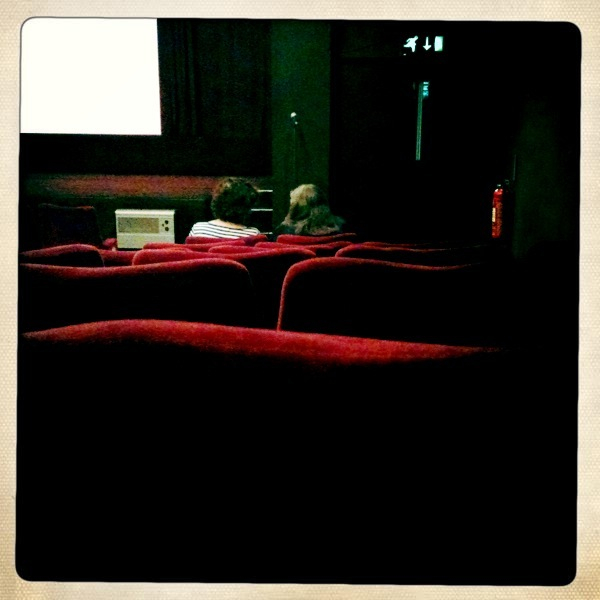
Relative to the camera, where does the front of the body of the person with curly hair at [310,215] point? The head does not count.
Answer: away from the camera

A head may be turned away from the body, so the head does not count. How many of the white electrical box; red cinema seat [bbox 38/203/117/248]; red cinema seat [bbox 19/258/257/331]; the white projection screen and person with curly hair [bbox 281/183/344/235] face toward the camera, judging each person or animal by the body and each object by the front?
2

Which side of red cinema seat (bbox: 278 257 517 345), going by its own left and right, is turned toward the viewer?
back

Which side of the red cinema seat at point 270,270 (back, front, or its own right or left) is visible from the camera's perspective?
back

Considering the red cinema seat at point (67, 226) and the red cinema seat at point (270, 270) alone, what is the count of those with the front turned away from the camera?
2

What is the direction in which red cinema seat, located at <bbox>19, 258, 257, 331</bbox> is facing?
away from the camera

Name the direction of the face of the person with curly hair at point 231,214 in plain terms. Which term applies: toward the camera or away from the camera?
away from the camera

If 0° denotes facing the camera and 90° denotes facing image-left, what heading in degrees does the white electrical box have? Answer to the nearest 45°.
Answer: approximately 0°
